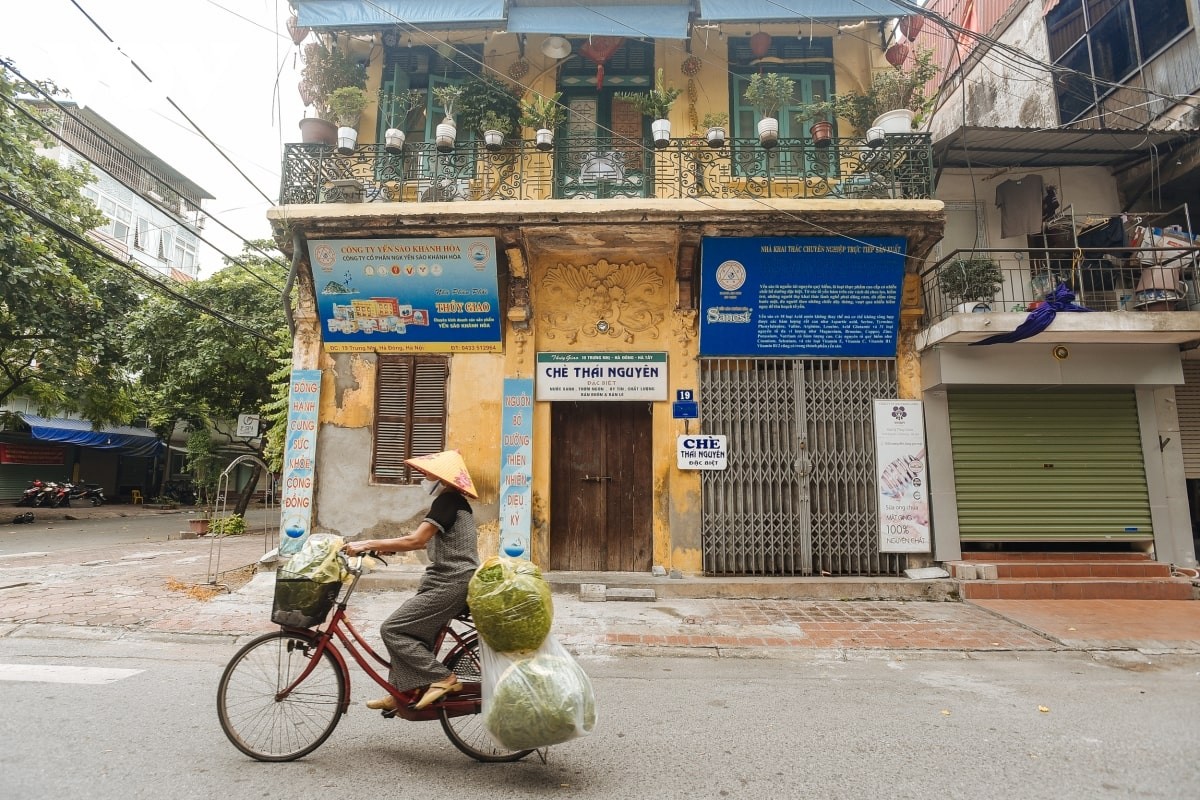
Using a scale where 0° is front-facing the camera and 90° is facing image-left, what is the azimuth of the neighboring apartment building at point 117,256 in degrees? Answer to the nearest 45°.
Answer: approximately 315°

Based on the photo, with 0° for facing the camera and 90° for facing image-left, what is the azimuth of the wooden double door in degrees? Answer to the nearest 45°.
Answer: approximately 0°

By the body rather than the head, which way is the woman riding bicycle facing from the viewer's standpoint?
to the viewer's left

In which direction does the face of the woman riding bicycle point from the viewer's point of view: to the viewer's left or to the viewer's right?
to the viewer's left

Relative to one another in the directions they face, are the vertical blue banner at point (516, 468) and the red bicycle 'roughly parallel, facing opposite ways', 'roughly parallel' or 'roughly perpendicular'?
roughly perpendicular

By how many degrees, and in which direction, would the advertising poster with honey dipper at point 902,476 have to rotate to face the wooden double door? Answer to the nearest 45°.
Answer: approximately 90° to its right

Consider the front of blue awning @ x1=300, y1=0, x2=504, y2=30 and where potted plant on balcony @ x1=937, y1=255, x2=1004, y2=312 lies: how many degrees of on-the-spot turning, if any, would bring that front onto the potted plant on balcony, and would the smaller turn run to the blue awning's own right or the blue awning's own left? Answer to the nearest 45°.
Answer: approximately 90° to the blue awning's own left

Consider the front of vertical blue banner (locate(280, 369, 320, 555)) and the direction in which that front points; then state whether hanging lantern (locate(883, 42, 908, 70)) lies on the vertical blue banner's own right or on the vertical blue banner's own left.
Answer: on the vertical blue banner's own left

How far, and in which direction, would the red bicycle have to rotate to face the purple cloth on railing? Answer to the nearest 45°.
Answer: approximately 180°

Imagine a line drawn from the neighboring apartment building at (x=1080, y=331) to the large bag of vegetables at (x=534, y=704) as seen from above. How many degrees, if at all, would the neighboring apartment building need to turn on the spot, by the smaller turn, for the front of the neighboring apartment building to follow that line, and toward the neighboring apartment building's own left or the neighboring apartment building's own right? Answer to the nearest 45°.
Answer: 0° — it already faces it

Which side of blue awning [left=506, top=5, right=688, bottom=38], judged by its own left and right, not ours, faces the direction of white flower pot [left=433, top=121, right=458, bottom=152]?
right
